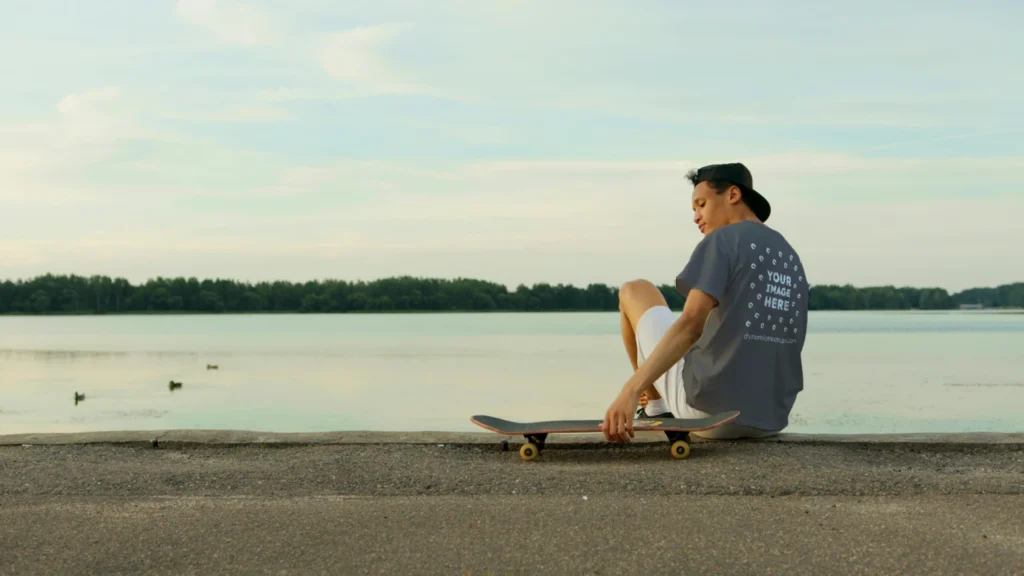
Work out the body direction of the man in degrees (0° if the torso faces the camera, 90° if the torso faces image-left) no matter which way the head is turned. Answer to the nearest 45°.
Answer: approximately 135°

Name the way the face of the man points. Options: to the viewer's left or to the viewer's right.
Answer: to the viewer's left
